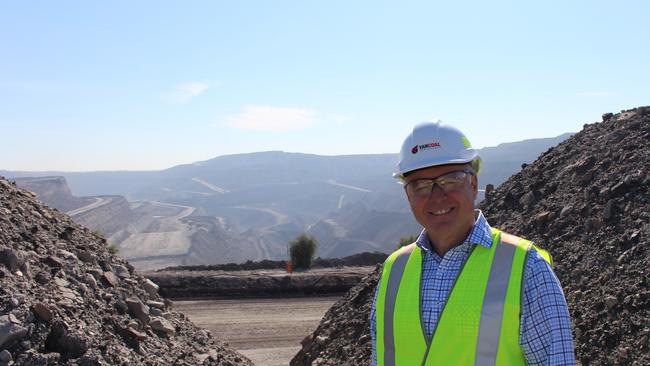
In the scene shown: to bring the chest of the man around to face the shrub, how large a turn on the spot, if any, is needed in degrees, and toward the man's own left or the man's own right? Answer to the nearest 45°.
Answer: approximately 135° to the man's own right

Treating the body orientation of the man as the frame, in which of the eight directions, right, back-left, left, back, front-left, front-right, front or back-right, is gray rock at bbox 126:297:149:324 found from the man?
right

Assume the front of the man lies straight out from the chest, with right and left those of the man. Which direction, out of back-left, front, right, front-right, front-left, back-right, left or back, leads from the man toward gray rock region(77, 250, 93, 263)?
right

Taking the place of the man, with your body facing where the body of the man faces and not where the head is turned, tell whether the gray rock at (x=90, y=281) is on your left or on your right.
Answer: on your right

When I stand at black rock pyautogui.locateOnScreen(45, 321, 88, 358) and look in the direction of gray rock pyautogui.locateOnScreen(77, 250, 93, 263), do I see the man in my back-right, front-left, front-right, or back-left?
back-right

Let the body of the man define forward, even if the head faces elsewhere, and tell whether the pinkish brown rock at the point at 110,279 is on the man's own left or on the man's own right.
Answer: on the man's own right

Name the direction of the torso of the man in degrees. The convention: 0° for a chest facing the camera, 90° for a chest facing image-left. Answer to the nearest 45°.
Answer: approximately 45°

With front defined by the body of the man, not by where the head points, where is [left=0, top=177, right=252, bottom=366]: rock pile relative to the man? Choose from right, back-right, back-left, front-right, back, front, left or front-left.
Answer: right

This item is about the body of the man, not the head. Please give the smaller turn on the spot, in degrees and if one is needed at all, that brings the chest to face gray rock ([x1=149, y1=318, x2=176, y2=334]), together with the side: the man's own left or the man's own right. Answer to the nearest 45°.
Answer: approximately 90° to the man's own right
